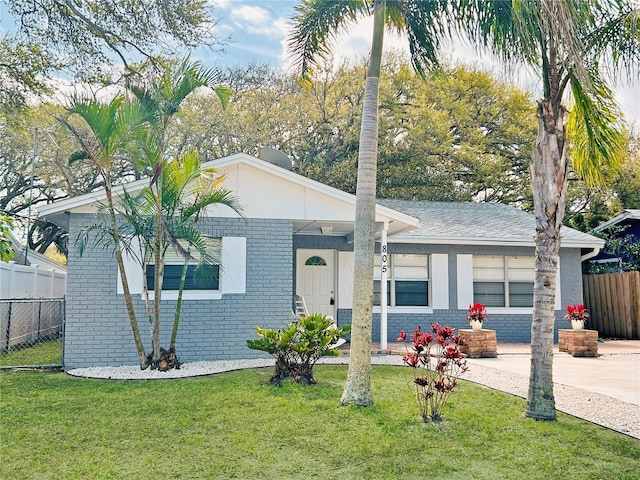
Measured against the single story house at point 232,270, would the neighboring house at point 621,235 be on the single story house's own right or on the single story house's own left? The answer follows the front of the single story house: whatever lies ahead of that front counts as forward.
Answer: on the single story house's own left

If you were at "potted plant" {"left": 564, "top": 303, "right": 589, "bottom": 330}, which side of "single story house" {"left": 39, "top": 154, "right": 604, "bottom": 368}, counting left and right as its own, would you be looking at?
left

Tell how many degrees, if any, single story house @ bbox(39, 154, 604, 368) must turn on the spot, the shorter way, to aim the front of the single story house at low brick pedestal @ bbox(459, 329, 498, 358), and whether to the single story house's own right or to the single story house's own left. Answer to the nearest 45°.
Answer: approximately 90° to the single story house's own left

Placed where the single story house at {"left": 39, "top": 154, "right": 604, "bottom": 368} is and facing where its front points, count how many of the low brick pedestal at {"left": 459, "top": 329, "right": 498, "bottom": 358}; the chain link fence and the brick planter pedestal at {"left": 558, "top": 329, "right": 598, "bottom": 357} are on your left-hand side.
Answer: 2

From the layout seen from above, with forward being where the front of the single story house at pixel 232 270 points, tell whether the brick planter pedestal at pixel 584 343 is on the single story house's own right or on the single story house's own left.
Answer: on the single story house's own left

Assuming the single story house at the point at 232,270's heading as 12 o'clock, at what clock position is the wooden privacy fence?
The wooden privacy fence is roughly at 8 o'clock from the single story house.

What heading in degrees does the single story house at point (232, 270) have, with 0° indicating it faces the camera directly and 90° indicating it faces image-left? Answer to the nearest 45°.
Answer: approximately 0°

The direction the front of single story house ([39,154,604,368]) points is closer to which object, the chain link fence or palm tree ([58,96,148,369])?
the palm tree

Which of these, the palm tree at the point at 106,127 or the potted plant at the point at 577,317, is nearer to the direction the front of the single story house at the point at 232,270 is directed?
the palm tree

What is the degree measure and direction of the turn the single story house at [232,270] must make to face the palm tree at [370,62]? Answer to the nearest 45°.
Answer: approximately 45° to its left

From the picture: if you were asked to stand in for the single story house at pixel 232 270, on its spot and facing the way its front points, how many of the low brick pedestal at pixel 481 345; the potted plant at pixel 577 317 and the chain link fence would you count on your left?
2

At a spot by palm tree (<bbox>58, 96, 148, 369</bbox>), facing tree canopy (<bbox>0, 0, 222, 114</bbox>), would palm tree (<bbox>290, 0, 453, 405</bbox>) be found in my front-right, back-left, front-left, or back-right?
back-right

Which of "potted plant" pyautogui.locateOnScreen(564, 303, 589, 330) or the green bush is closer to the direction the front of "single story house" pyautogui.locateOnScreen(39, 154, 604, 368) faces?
the green bush
